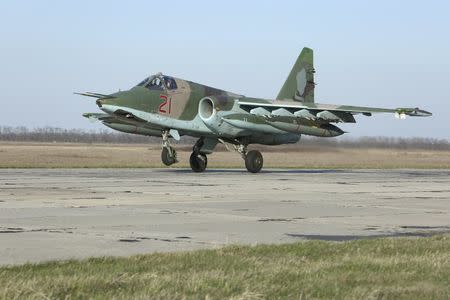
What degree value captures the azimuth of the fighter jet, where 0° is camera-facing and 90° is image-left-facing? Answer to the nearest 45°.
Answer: approximately 45°
